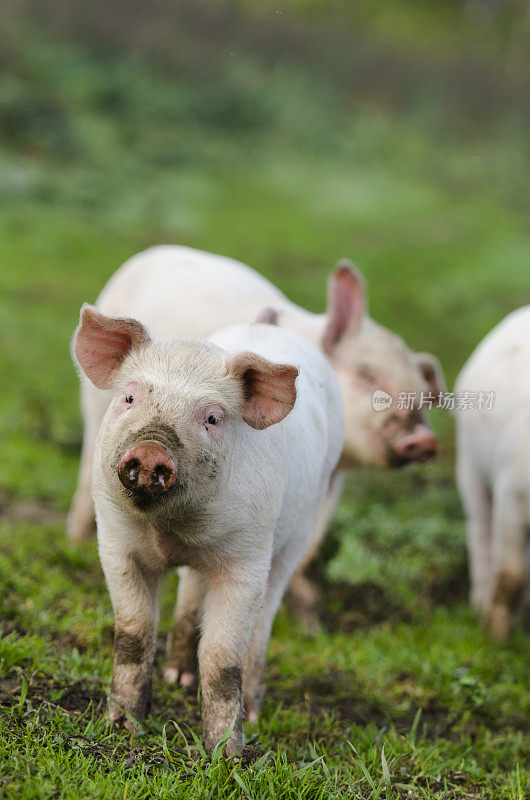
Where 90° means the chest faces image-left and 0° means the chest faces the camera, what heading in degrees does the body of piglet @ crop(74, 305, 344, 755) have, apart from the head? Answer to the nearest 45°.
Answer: approximately 45°

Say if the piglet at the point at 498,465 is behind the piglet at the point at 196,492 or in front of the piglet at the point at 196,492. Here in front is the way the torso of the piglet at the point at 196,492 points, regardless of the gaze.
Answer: behind

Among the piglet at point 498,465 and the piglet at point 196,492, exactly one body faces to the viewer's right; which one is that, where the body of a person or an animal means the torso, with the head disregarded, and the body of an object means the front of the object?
the piglet at point 498,465
